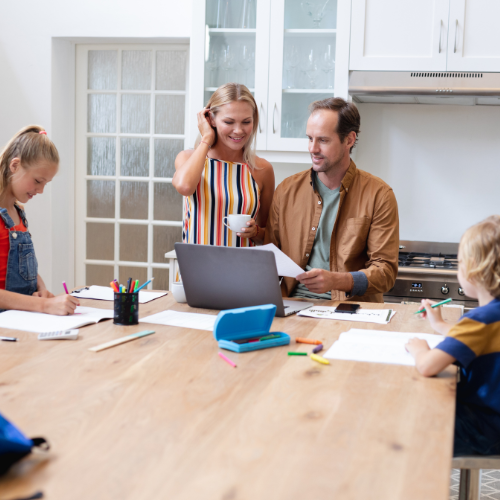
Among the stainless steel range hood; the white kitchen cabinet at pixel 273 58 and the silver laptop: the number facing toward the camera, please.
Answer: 2

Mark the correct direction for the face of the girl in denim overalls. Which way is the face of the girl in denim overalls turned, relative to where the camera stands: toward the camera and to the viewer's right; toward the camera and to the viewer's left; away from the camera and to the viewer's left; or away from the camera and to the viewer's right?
toward the camera and to the viewer's right

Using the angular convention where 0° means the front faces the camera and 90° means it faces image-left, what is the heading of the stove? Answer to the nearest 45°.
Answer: approximately 0°

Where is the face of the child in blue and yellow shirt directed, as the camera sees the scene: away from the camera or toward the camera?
away from the camera

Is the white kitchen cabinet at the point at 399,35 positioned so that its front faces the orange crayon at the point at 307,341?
yes

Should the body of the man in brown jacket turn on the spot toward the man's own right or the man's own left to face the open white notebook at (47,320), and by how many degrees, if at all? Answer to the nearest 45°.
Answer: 0° — they already face it

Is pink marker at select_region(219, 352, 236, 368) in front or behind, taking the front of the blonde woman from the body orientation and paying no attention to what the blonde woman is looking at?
in front

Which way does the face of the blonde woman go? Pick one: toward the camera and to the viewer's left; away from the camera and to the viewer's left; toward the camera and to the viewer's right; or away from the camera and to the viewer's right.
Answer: toward the camera and to the viewer's right

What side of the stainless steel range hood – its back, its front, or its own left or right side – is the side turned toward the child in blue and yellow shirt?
front
